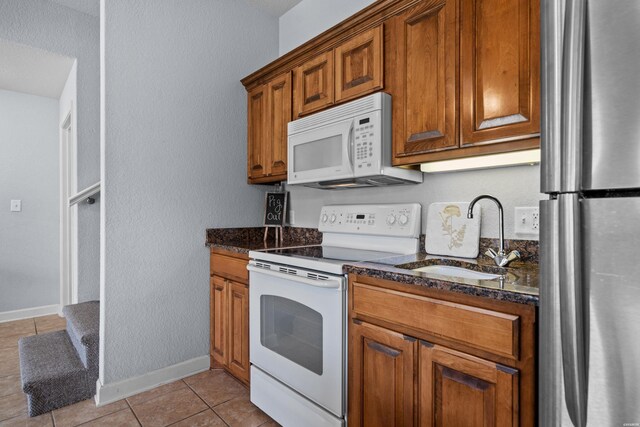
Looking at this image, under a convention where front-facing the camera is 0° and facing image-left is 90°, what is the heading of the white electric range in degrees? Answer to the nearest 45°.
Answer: approximately 45°

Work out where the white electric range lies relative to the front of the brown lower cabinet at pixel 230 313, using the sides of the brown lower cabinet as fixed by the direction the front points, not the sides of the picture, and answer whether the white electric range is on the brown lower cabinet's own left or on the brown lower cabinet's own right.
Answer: on the brown lower cabinet's own left

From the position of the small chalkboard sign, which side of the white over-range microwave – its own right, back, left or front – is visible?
right

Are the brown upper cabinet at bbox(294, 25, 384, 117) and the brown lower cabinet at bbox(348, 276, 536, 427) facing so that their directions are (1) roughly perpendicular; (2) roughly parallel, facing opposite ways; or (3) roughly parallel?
roughly parallel

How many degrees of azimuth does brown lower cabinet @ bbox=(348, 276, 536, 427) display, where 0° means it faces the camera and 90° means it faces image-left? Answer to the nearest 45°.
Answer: approximately 45°

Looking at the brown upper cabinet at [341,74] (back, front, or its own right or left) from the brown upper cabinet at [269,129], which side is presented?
right

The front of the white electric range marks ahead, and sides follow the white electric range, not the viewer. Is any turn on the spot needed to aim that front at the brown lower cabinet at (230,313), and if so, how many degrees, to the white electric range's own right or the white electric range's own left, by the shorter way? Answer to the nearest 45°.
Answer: approximately 90° to the white electric range's own right

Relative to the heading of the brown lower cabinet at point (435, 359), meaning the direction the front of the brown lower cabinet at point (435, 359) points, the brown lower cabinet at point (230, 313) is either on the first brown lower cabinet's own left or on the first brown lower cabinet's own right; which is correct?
on the first brown lower cabinet's own right

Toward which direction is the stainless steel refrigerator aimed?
toward the camera

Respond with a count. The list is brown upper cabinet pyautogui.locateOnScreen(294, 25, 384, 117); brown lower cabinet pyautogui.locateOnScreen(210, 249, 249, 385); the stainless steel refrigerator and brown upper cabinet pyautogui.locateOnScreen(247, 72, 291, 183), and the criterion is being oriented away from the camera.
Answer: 0

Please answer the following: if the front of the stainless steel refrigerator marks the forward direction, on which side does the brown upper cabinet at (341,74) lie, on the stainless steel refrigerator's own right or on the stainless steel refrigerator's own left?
on the stainless steel refrigerator's own right
